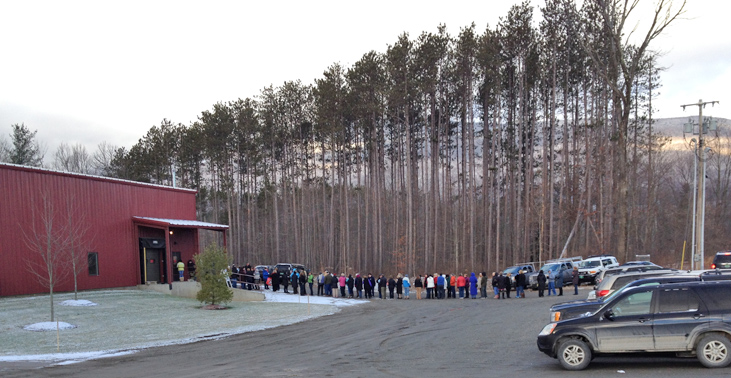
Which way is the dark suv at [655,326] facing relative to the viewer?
to the viewer's left

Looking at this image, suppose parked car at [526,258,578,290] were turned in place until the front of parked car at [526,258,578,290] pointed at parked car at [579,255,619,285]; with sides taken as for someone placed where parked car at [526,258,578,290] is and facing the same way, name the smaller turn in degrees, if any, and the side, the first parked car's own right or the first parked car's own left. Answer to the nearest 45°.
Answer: approximately 135° to the first parked car's own left

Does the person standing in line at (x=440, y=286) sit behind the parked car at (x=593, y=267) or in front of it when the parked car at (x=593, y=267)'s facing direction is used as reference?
in front

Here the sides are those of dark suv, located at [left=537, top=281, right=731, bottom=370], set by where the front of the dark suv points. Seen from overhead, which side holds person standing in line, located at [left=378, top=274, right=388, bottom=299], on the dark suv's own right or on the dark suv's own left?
on the dark suv's own right

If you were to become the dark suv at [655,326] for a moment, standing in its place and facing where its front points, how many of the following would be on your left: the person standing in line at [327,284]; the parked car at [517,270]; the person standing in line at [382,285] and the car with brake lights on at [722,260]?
0

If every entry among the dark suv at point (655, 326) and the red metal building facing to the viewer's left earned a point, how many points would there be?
1

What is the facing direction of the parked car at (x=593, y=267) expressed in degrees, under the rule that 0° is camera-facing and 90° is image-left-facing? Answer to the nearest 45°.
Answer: approximately 45°

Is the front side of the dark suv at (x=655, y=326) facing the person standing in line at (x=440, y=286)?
no

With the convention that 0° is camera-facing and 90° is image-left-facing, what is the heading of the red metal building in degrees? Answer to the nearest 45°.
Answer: approximately 315°
